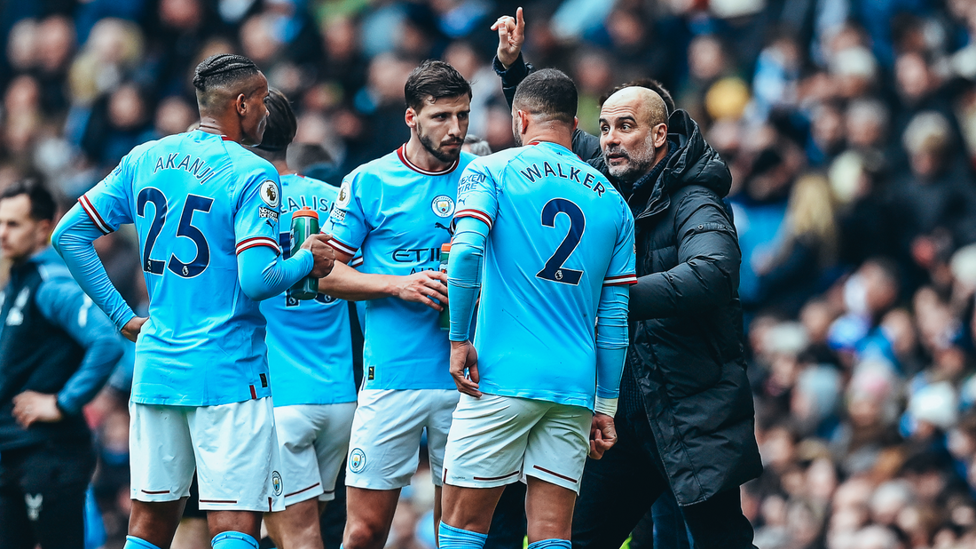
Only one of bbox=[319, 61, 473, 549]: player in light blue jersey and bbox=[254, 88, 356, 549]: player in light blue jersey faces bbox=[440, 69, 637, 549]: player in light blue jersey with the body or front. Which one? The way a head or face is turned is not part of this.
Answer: bbox=[319, 61, 473, 549]: player in light blue jersey

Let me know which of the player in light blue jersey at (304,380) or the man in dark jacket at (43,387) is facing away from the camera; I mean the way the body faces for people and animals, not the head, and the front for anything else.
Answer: the player in light blue jersey

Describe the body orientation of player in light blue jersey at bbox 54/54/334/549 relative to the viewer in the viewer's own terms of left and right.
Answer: facing away from the viewer and to the right of the viewer

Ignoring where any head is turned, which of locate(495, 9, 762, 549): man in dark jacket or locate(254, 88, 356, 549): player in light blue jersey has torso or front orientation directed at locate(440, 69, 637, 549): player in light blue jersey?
the man in dark jacket

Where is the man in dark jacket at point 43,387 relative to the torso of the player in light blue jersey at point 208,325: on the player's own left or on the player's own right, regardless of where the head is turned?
on the player's own left

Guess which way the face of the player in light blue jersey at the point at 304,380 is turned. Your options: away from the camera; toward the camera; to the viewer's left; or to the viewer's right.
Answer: away from the camera

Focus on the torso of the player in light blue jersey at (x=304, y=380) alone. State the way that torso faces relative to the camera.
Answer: away from the camera

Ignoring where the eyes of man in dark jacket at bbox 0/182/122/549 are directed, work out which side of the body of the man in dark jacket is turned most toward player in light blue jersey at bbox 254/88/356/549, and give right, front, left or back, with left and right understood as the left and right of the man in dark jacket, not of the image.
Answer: left

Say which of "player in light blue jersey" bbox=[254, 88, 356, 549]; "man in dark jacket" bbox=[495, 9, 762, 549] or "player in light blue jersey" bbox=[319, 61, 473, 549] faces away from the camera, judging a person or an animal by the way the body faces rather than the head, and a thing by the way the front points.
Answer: "player in light blue jersey" bbox=[254, 88, 356, 549]

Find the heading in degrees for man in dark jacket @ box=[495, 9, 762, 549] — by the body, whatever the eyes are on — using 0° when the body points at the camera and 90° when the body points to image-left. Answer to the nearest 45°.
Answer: approximately 45°

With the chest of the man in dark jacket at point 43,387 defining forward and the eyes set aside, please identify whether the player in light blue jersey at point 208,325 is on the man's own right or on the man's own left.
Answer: on the man's own left

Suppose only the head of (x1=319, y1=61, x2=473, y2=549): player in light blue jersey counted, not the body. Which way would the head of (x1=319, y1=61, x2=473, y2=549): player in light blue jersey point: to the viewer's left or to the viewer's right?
to the viewer's right
